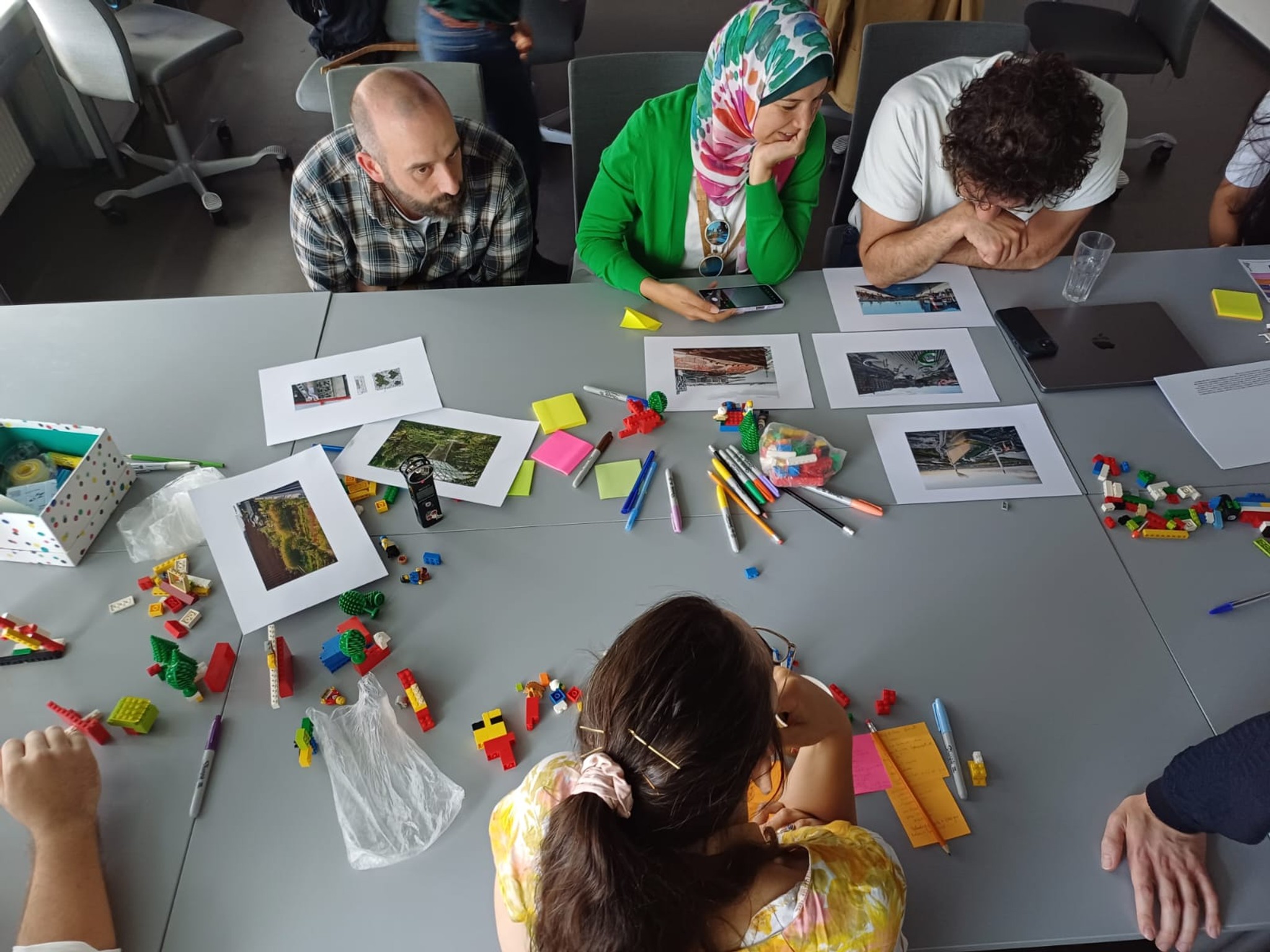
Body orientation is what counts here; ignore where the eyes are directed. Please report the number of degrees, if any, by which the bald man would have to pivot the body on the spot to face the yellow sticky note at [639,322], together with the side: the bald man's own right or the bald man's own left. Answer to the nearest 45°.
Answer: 0° — they already face it

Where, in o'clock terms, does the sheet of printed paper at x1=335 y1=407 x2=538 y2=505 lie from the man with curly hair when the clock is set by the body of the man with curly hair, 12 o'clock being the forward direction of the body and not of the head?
The sheet of printed paper is roughly at 1 o'clock from the man with curly hair.

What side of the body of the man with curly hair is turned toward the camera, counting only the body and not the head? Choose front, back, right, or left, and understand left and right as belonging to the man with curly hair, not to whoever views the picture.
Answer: front

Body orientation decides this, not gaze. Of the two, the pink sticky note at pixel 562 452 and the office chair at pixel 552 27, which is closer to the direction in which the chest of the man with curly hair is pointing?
the pink sticky note

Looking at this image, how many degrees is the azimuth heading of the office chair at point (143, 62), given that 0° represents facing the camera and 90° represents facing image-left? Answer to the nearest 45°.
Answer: approximately 225°

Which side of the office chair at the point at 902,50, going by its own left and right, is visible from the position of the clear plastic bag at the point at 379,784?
front

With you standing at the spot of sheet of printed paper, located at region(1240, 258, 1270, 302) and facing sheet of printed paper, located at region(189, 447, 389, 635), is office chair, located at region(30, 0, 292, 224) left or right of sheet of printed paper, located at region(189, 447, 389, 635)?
right

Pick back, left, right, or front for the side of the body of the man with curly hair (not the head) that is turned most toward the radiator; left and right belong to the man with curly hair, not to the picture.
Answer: right

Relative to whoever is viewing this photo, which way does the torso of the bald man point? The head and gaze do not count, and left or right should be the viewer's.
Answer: facing the viewer and to the right of the viewer

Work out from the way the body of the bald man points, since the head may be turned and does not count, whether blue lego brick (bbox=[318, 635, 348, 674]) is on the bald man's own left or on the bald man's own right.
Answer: on the bald man's own right

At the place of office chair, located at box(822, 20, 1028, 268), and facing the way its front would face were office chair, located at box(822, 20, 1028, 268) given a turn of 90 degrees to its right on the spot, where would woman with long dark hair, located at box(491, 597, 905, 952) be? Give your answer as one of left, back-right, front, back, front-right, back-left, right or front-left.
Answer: left

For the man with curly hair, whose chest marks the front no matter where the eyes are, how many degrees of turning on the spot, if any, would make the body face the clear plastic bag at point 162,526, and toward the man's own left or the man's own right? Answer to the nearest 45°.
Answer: approximately 45° to the man's own right

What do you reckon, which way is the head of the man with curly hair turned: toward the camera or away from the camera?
toward the camera
